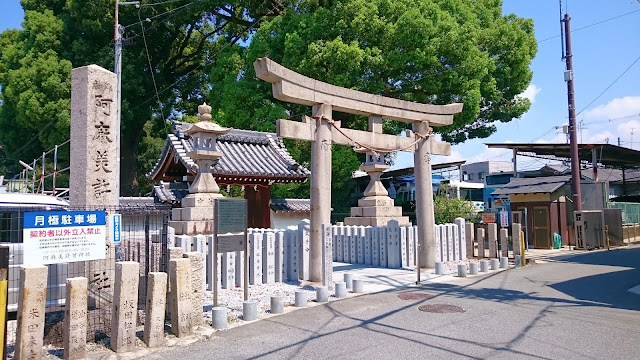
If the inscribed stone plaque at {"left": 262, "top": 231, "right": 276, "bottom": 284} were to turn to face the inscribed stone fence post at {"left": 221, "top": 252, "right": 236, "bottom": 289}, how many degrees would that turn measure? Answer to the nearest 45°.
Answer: approximately 90° to its right

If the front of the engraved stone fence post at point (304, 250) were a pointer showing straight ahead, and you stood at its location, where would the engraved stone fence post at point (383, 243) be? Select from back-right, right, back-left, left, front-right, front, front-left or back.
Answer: left

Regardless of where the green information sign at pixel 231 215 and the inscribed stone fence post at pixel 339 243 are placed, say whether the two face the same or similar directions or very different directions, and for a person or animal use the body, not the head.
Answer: same or similar directions

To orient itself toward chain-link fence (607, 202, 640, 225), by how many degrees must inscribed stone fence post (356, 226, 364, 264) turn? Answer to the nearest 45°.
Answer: approximately 135° to its left

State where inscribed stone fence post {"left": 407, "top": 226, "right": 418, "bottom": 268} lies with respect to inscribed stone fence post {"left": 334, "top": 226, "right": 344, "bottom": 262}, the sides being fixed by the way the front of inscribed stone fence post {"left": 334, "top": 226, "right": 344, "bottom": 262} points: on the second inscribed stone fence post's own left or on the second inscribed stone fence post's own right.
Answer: on the second inscribed stone fence post's own left

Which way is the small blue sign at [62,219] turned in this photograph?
toward the camera

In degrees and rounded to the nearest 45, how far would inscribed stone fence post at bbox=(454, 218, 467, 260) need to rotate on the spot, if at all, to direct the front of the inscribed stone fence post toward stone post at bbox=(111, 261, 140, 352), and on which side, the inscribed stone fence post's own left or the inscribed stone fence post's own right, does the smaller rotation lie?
approximately 45° to the inscribed stone fence post's own right

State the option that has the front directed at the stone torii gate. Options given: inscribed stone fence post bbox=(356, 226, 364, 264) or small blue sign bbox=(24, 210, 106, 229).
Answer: the inscribed stone fence post

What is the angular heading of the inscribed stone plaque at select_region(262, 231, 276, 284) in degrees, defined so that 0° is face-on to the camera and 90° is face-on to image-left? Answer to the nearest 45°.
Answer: approximately 315°

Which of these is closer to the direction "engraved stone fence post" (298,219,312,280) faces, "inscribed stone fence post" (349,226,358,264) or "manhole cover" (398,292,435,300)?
the manhole cover

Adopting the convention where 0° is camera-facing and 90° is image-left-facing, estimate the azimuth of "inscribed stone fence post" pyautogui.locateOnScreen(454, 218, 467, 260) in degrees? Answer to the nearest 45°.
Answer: approximately 315°

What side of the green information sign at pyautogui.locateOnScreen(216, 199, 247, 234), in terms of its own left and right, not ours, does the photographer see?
front

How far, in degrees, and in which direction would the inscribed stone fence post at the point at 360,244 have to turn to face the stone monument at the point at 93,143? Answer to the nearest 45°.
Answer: approximately 45° to its right
